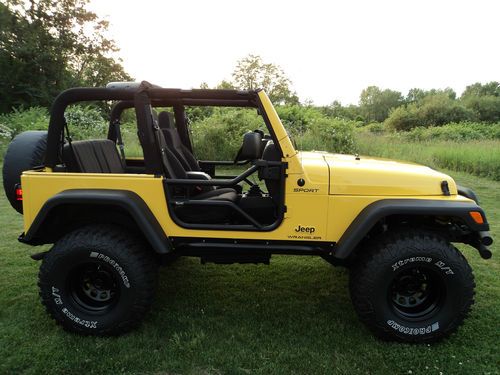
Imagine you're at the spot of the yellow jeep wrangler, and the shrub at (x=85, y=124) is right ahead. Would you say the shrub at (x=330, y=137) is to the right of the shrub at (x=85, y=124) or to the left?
right

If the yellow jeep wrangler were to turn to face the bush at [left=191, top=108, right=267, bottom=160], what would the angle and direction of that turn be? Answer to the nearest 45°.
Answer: approximately 90° to its left

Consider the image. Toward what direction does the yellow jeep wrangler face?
to the viewer's right

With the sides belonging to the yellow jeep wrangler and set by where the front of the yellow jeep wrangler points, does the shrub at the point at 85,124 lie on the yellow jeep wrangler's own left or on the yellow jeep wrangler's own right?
on the yellow jeep wrangler's own left

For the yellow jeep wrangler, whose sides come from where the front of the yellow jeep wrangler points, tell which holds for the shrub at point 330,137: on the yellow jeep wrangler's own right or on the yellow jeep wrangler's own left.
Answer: on the yellow jeep wrangler's own left

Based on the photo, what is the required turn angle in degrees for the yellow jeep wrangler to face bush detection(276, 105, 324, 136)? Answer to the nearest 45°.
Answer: approximately 90° to its left

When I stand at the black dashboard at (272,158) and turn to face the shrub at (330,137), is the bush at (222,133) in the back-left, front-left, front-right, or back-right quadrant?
front-left

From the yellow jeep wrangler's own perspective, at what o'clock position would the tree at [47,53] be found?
The tree is roughly at 8 o'clock from the yellow jeep wrangler.

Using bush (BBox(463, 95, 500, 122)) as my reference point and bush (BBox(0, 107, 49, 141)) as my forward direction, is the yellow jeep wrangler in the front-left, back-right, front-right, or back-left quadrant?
front-left
